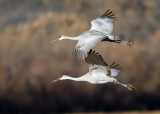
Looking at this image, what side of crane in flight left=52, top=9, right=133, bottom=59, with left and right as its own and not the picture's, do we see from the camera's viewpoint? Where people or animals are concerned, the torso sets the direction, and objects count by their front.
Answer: left
